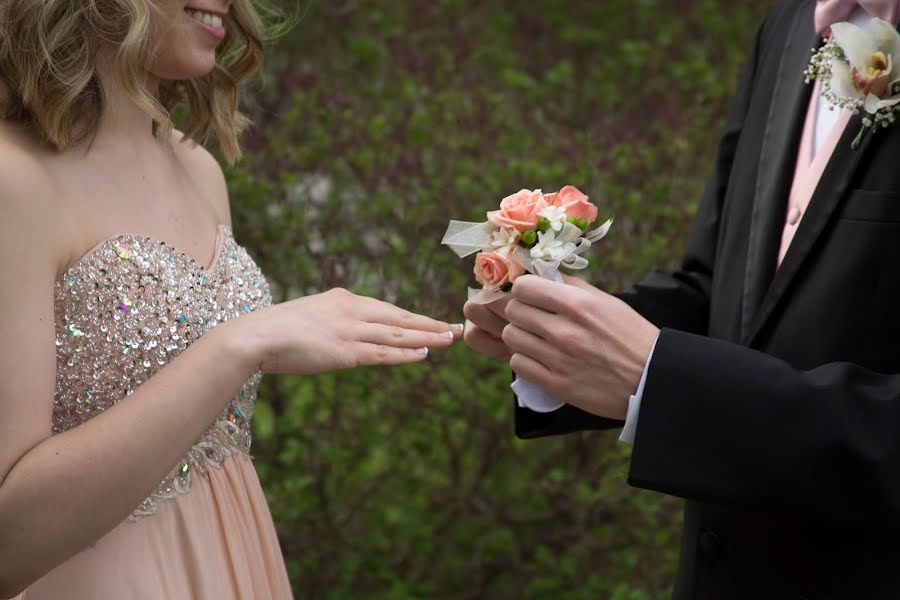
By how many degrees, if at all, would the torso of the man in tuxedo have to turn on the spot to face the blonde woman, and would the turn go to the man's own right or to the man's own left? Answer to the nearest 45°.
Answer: approximately 45° to the man's own right

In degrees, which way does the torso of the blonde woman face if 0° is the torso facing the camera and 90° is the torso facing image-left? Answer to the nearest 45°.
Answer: approximately 315°

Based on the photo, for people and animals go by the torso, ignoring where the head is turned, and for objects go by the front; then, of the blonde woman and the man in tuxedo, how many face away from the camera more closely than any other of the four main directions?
0

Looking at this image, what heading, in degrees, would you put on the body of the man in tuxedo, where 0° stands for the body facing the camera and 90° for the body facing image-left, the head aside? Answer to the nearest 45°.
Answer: approximately 45°

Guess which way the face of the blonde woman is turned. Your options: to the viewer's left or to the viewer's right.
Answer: to the viewer's right

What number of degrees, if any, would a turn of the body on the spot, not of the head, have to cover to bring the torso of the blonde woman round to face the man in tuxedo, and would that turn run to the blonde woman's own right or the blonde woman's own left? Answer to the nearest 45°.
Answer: approximately 45° to the blonde woman's own left

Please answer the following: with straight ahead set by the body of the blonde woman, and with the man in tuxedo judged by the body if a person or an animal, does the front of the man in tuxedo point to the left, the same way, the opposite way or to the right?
to the right
